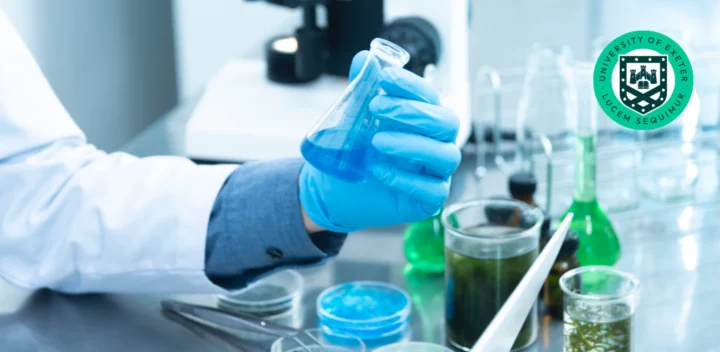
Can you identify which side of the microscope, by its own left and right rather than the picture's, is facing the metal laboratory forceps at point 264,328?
left

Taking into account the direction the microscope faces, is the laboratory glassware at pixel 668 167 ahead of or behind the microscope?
behind

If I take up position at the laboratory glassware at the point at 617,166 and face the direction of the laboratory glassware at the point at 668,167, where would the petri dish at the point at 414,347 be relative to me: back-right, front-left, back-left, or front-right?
back-right

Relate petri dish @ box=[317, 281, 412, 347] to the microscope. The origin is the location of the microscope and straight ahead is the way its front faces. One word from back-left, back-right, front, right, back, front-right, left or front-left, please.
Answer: left

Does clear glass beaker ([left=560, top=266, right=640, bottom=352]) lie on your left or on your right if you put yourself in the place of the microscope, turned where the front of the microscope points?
on your left

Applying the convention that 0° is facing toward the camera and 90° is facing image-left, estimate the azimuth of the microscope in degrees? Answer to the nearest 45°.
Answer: approximately 90°

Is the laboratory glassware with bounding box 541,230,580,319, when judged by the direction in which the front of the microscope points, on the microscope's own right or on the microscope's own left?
on the microscope's own left

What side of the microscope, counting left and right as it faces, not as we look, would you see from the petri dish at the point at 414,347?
left
